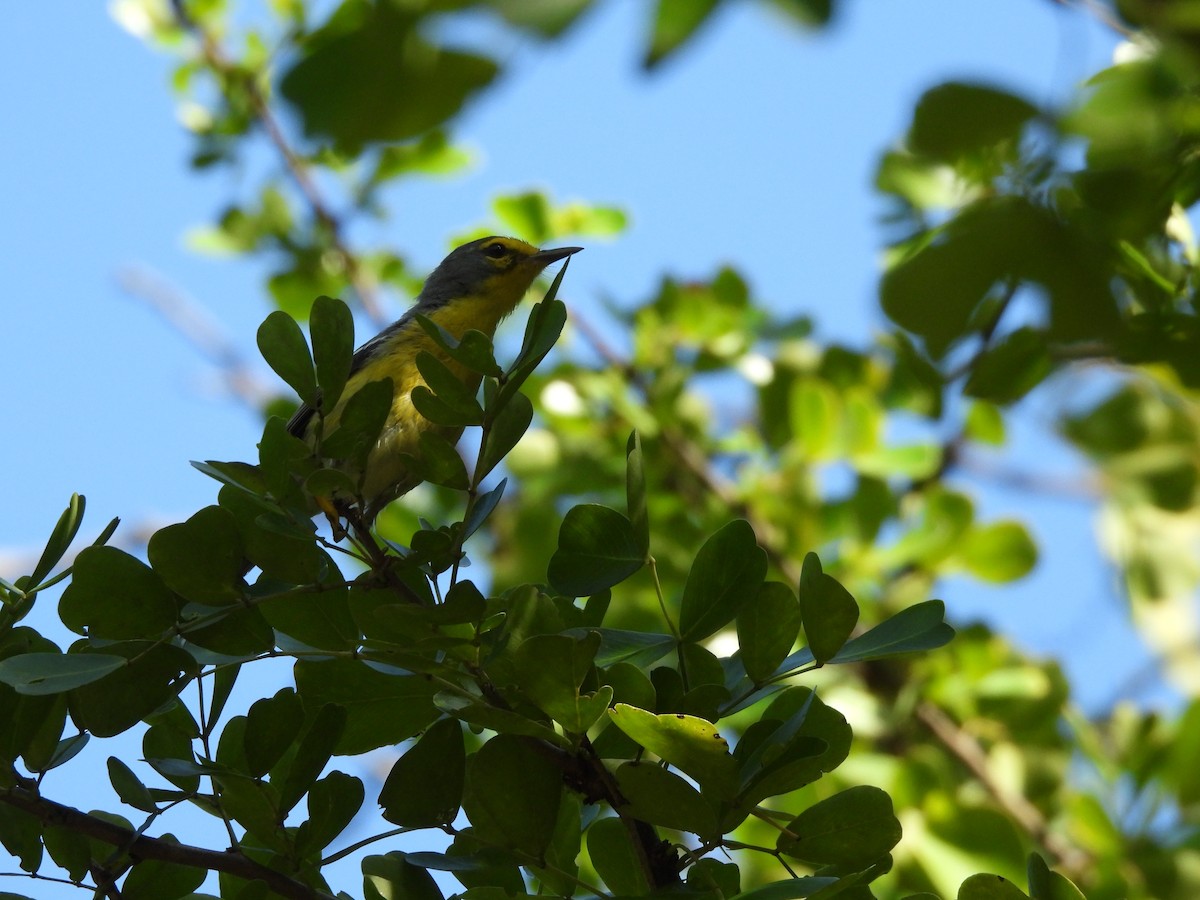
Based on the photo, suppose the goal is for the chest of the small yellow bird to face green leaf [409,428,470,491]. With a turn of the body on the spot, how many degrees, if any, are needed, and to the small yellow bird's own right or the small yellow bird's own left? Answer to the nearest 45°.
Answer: approximately 90° to the small yellow bird's own right

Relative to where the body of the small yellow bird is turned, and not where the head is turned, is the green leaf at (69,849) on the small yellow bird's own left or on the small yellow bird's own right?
on the small yellow bird's own right

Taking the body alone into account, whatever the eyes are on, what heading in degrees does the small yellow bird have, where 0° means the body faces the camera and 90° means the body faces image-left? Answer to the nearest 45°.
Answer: approximately 270°

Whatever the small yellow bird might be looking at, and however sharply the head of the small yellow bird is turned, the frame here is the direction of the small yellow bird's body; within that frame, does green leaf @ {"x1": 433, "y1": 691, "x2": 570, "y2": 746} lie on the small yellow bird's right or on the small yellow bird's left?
on the small yellow bird's right

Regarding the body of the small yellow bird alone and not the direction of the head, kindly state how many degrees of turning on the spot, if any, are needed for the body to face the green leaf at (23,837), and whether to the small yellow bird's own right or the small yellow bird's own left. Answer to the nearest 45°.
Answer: approximately 90° to the small yellow bird's own right

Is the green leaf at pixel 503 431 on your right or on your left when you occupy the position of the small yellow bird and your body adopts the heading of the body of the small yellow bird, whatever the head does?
on your right

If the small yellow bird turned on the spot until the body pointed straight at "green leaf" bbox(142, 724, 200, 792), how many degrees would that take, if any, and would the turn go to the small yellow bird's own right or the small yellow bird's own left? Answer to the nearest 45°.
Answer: approximately 90° to the small yellow bird's own right
